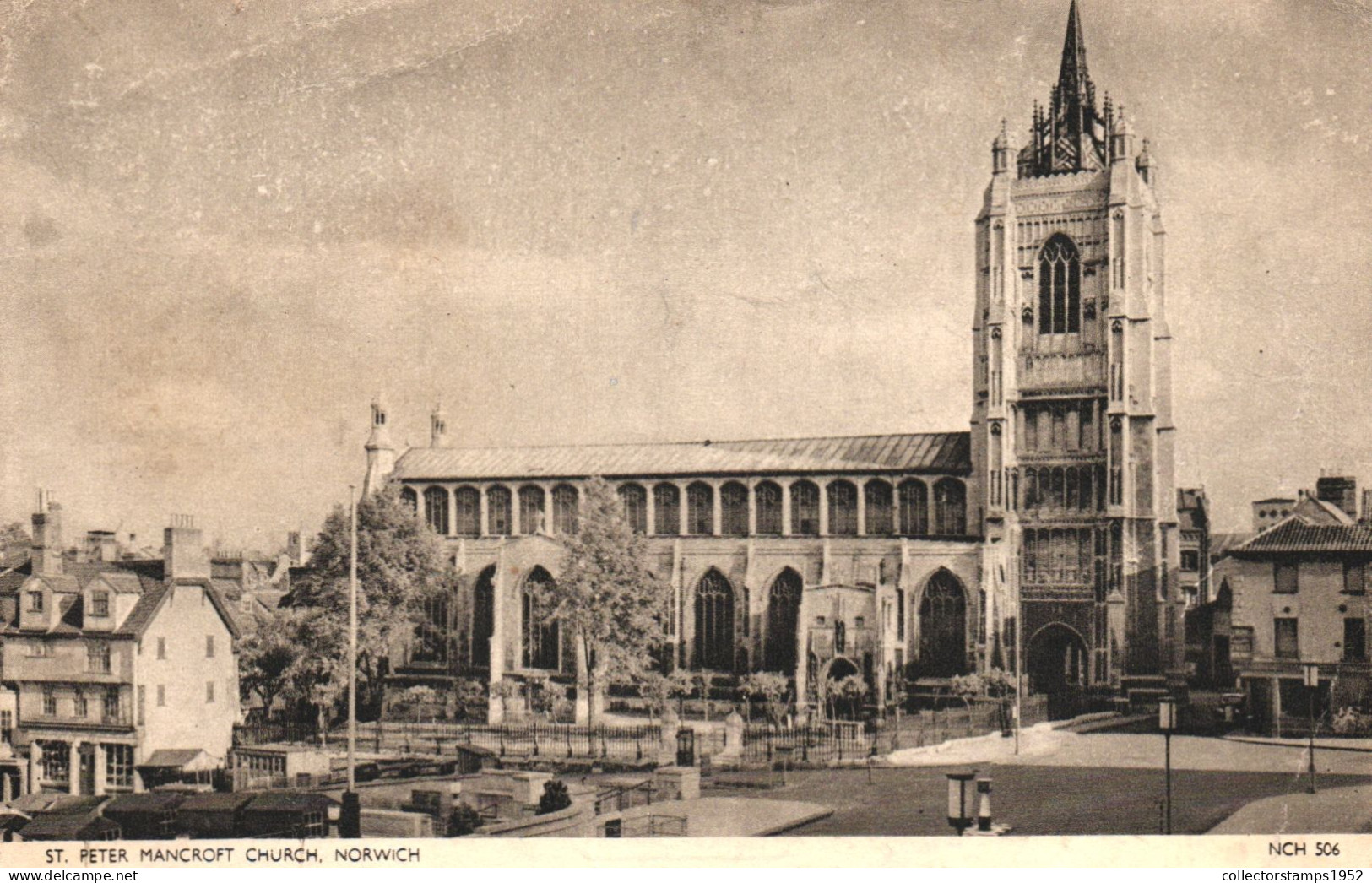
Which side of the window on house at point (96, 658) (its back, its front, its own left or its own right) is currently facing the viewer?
front

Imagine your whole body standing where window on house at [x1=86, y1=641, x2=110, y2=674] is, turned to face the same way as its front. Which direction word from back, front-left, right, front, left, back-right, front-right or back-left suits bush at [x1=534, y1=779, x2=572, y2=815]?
front-left
